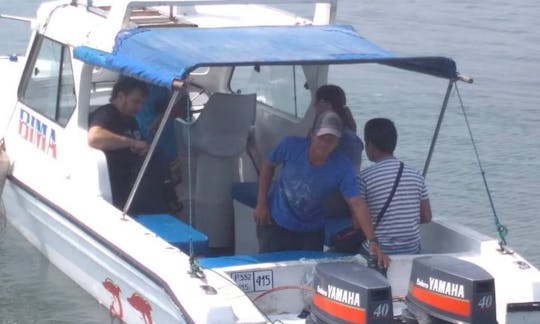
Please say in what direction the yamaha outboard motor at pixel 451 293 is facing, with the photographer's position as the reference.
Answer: facing away from the viewer and to the left of the viewer

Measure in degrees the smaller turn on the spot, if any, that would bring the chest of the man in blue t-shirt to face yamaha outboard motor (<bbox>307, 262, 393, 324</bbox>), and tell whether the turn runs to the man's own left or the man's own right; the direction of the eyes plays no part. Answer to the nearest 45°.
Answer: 0° — they already face it

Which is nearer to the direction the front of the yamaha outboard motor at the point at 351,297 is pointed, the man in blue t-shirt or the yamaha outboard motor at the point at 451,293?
the man in blue t-shirt

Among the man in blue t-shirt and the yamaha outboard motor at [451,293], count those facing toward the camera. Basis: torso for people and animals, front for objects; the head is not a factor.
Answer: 1

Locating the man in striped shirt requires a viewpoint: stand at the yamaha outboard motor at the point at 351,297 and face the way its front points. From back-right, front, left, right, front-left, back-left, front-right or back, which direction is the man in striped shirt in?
front-right

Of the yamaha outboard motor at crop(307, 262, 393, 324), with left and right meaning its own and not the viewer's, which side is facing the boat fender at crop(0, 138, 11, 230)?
front

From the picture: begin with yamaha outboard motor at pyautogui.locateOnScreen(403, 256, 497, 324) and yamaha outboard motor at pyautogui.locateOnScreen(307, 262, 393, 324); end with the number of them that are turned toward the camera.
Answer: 0

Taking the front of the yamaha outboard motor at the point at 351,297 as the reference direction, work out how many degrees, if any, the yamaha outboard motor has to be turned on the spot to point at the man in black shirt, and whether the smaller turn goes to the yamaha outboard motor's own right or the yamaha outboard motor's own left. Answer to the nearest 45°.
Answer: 0° — it already faces them

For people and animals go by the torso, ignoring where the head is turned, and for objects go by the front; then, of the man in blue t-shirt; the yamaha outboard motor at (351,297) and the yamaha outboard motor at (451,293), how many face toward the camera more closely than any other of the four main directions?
1

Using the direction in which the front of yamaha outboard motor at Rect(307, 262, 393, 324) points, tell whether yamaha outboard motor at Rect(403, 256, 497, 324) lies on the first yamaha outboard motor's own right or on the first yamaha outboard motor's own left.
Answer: on the first yamaha outboard motor's own right

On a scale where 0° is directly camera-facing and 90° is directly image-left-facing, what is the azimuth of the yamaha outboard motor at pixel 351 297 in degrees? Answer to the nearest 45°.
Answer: approximately 135°

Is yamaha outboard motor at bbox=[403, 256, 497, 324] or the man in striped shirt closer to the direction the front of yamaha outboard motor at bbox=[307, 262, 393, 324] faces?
the man in striped shirt

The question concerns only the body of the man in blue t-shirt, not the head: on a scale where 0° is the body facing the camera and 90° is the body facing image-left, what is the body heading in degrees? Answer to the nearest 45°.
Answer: approximately 0°

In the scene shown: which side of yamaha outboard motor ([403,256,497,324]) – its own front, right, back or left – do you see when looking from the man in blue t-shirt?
front

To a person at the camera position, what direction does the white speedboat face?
facing away from the viewer and to the left of the viewer
